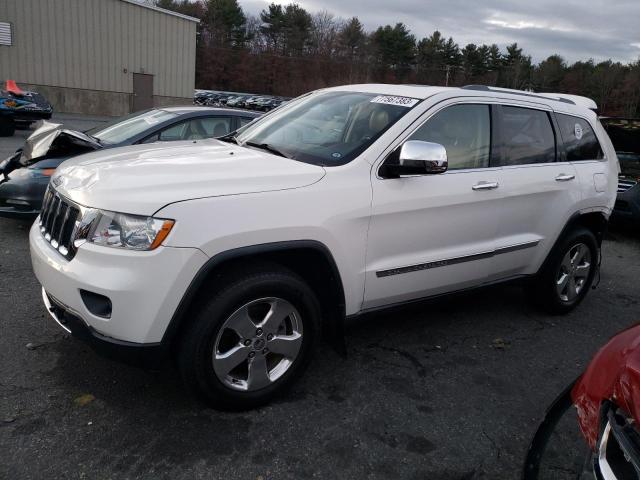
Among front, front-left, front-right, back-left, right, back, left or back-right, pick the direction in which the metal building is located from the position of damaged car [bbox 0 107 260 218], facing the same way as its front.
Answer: back-right

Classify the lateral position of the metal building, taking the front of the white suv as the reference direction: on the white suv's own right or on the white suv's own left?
on the white suv's own right

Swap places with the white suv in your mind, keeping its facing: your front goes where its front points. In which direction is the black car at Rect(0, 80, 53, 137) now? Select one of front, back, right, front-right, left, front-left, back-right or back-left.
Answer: right

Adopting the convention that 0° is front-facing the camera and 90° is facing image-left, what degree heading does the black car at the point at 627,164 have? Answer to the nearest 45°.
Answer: approximately 45°

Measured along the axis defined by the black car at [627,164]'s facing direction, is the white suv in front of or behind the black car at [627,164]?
in front

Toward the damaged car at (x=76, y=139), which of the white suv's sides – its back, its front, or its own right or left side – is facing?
right

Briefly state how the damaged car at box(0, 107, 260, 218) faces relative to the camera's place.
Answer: facing the viewer and to the left of the viewer

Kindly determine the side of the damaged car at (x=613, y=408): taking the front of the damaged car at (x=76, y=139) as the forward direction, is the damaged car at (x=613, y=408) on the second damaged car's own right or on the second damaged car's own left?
on the second damaged car's own left

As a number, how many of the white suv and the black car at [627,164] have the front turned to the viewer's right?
0

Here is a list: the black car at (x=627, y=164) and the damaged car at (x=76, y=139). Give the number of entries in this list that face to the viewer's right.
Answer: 0

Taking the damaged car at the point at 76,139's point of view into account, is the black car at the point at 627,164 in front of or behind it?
behind

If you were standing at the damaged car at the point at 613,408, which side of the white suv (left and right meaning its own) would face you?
left
